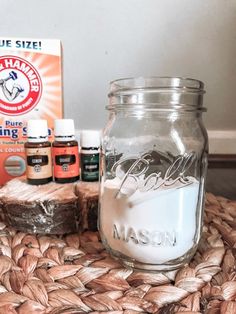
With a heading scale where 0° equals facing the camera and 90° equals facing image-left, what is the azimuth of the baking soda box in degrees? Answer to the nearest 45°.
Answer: approximately 0°
